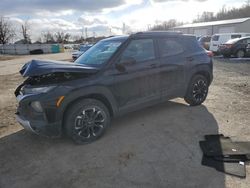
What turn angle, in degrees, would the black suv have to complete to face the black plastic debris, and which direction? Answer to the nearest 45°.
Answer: approximately 90° to its left

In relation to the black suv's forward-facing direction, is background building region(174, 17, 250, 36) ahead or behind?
behind

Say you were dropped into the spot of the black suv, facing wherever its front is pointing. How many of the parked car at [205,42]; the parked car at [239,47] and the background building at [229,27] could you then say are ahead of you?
0

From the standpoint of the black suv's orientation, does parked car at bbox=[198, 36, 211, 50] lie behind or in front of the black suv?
behind

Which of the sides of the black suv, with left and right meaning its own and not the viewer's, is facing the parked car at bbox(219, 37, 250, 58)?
back

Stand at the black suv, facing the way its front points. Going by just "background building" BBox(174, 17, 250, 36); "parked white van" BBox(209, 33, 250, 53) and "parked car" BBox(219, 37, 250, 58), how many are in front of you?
0

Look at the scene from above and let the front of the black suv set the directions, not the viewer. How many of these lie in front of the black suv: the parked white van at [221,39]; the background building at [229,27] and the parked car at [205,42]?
0

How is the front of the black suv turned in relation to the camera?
facing the viewer and to the left of the viewer

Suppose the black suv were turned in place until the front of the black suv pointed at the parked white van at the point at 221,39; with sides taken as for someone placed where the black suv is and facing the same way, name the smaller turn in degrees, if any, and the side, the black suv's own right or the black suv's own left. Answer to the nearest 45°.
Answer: approximately 180°
